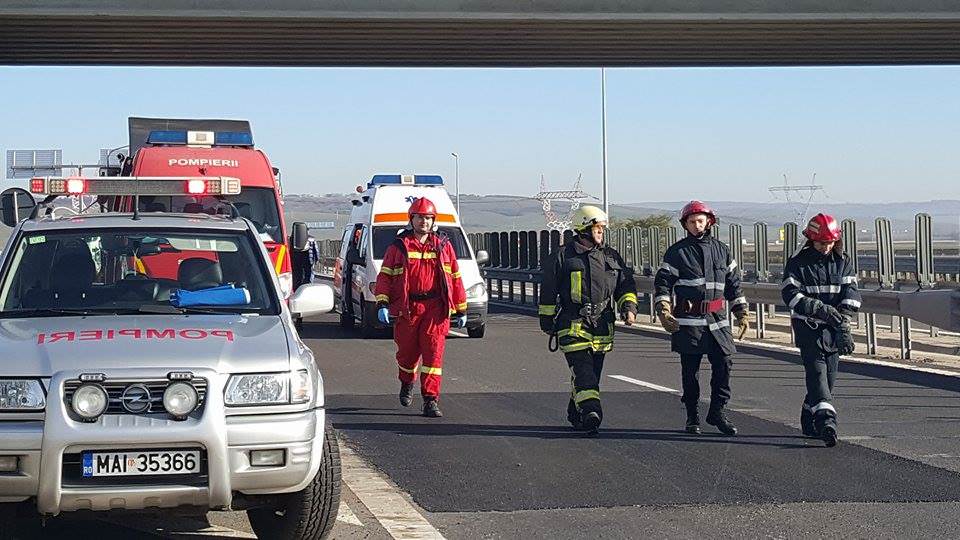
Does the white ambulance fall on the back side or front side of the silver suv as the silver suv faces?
on the back side

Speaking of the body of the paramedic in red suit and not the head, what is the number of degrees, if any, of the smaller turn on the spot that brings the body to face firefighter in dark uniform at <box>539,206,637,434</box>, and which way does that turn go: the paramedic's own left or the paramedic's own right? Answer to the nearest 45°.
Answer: approximately 45° to the paramedic's own left

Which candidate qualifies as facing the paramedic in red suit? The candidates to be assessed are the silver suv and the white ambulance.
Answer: the white ambulance

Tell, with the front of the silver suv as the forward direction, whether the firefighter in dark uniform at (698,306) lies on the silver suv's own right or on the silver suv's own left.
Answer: on the silver suv's own left

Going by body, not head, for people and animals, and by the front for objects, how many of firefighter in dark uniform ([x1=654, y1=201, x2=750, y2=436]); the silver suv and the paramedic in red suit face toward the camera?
3

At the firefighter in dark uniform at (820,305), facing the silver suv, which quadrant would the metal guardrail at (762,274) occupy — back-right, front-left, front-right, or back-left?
back-right

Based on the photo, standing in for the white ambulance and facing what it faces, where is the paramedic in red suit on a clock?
The paramedic in red suit is roughly at 12 o'clock from the white ambulance.

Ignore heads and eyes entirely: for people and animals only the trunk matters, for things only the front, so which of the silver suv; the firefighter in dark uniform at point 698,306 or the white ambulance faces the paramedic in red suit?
the white ambulance

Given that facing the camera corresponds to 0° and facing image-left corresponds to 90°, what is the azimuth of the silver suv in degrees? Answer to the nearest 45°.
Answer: approximately 0°
